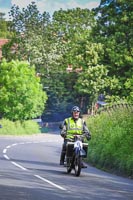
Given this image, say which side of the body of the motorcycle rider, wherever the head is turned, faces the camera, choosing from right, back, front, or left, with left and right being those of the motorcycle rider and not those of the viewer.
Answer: front

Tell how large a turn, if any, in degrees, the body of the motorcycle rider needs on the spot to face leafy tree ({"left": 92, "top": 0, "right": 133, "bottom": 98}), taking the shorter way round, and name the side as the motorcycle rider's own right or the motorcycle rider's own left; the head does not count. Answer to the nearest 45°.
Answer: approximately 180°

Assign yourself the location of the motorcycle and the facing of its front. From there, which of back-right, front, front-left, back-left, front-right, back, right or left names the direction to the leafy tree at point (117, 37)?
back

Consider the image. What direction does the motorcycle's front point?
toward the camera
